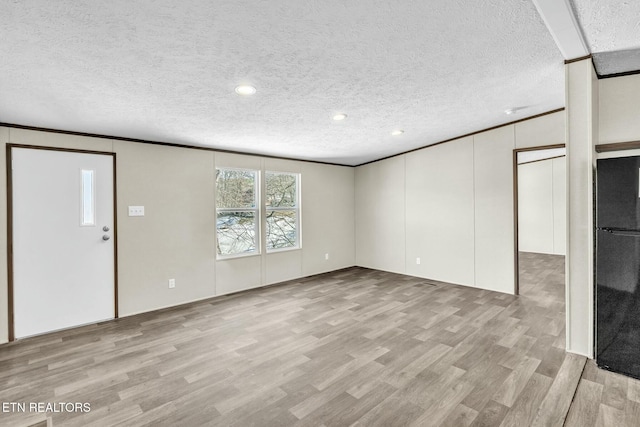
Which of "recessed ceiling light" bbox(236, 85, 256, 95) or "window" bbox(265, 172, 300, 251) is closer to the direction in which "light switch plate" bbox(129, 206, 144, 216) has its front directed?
the recessed ceiling light

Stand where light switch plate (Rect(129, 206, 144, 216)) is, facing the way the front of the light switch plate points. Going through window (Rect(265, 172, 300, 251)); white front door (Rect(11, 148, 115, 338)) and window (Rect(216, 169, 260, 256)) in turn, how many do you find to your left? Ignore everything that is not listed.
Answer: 2

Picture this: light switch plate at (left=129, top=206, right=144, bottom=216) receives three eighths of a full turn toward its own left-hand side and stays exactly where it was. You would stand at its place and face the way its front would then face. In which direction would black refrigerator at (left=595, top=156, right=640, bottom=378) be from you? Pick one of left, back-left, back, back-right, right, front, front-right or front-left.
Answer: right

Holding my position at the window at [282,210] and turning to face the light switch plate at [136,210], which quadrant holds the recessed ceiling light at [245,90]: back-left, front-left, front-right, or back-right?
front-left

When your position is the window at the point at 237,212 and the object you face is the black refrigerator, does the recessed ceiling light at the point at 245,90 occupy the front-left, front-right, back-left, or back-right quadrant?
front-right

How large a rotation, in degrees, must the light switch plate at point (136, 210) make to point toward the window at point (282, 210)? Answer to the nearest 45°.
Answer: approximately 90° to its left

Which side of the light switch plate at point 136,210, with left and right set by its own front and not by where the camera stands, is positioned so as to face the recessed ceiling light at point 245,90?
front

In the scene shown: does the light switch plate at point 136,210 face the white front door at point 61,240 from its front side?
no

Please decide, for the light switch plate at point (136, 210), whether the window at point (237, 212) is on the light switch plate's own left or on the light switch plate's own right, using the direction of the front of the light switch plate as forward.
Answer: on the light switch plate's own left

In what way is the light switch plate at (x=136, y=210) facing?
toward the camera
